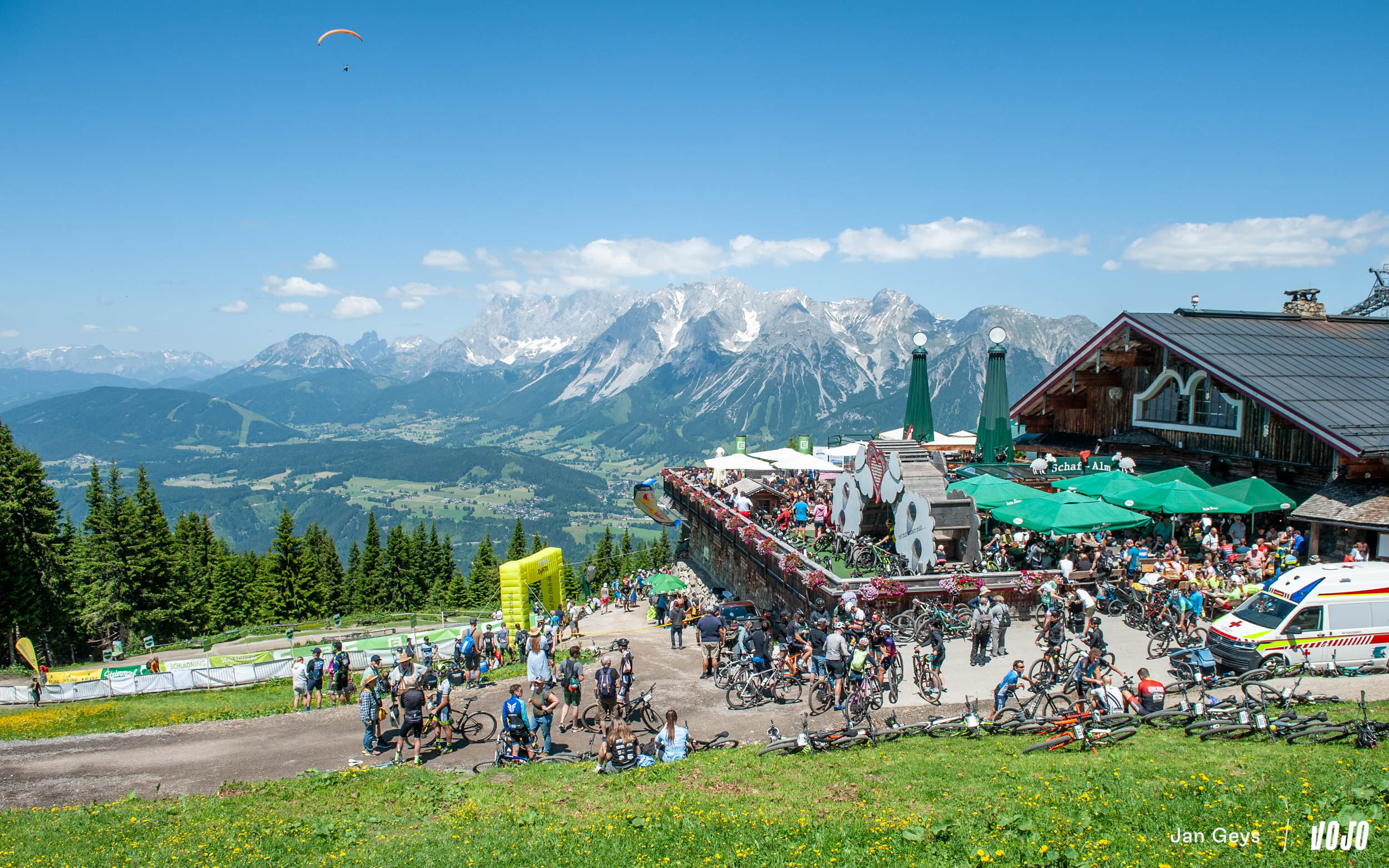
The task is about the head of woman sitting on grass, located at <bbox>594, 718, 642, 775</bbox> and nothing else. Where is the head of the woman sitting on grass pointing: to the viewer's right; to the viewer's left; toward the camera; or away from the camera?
away from the camera

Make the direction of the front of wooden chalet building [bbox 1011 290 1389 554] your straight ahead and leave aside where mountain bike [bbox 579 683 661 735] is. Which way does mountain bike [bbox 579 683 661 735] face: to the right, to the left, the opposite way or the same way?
the opposite way

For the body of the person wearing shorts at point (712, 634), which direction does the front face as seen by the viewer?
away from the camera

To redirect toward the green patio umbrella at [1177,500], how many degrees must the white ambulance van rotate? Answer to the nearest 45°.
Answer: approximately 135° to its right

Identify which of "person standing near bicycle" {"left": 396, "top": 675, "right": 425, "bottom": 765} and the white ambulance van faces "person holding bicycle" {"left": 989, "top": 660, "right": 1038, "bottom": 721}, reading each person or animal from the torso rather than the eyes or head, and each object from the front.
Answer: the white ambulance van

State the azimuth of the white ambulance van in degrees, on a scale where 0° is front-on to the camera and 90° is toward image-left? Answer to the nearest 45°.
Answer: approximately 45°

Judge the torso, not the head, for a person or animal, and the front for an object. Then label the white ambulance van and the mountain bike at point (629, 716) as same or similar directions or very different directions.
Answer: very different directions

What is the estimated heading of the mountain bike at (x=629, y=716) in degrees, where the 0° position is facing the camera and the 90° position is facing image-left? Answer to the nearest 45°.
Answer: approximately 270°
